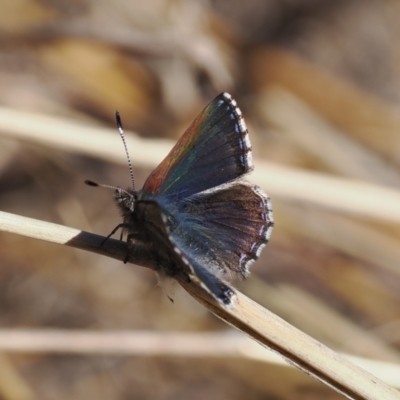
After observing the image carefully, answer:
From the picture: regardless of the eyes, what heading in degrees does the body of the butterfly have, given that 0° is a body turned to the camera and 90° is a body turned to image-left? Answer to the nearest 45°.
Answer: approximately 90°
